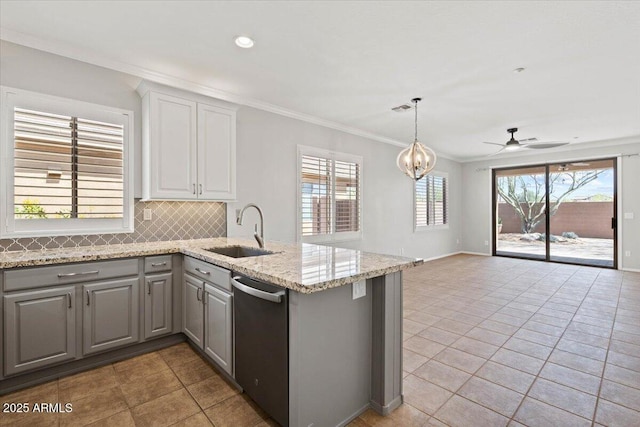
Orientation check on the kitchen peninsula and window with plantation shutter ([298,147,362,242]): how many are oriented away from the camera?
0

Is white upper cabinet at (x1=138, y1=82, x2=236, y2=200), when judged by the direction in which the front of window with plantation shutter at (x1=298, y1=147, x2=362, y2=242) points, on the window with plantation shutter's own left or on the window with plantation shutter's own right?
on the window with plantation shutter's own right

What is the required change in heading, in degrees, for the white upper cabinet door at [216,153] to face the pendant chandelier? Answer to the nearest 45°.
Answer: approximately 45° to its left

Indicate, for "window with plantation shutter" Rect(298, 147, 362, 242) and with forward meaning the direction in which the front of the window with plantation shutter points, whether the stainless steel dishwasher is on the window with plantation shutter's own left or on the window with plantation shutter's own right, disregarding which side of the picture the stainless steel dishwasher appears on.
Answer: on the window with plantation shutter's own right

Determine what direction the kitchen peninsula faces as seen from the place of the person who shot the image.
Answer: facing the viewer and to the left of the viewer

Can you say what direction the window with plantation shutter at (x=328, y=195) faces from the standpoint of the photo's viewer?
facing the viewer and to the right of the viewer

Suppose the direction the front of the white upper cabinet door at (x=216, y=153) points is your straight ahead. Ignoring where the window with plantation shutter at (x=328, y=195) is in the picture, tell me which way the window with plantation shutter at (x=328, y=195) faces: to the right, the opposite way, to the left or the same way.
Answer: the same way

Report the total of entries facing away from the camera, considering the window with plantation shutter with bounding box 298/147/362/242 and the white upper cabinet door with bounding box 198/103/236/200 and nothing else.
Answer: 0

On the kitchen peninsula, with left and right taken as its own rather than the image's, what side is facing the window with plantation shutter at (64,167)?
right

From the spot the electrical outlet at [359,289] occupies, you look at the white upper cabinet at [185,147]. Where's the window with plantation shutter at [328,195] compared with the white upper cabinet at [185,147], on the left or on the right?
right
